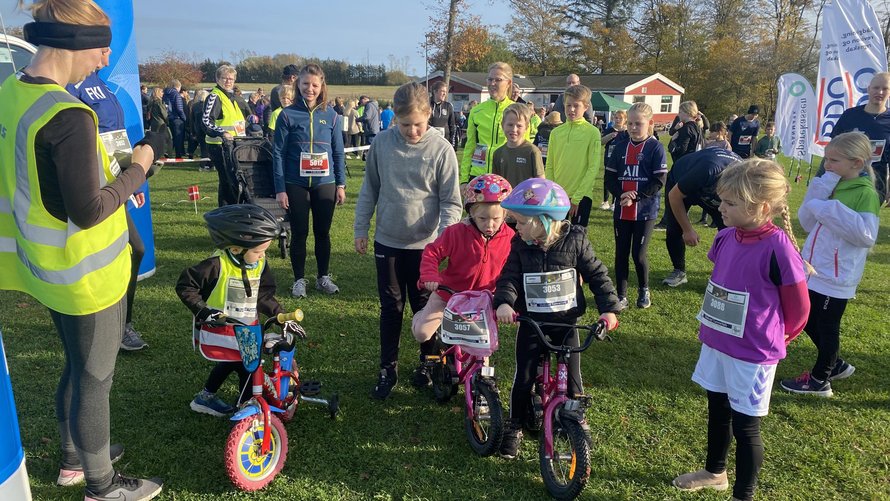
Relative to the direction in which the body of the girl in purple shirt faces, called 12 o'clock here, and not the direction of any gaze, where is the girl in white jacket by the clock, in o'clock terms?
The girl in white jacket is roughly at 5 o'clock from the girl in purple shirt.

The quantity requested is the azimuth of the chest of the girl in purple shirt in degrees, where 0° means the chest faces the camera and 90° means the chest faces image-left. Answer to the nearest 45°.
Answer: approximately 45°

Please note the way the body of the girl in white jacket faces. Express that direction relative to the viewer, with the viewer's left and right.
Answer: facing the viewer and to the left of the viewer

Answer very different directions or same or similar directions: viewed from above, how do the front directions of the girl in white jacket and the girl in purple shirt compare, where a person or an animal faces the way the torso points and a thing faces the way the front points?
same or similar directions

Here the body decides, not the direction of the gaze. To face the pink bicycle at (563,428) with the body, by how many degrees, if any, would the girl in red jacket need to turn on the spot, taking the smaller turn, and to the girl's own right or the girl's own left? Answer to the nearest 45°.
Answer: approximately 45° to the girl's own left

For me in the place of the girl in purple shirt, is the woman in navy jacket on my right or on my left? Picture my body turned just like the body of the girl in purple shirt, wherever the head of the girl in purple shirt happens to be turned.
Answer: on my right

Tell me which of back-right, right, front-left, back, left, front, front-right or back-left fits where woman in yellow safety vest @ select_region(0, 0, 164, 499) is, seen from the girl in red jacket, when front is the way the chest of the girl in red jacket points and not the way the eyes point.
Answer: front-right

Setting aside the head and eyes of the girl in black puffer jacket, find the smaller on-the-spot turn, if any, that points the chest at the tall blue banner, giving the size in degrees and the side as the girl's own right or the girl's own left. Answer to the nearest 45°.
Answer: approximately 135° to the girl's own right

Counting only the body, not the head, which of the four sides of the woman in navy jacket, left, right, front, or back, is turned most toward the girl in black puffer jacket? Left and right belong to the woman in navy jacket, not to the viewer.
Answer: front

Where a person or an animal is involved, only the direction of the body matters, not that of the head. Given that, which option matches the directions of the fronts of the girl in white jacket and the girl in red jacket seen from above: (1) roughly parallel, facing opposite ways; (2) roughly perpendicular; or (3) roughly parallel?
roughly perpendicular

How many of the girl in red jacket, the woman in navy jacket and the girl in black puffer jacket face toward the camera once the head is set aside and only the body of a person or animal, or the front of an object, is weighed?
3

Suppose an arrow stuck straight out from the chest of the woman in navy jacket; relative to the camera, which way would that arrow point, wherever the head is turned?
toward the camera

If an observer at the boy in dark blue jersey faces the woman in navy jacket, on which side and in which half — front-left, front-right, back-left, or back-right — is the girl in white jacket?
back-left

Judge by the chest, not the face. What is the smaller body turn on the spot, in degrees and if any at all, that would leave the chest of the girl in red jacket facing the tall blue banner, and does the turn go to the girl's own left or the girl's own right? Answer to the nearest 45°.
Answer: approximately 135° to the girl's own right

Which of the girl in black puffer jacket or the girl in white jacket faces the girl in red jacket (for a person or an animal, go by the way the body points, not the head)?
the girl in white jacket
